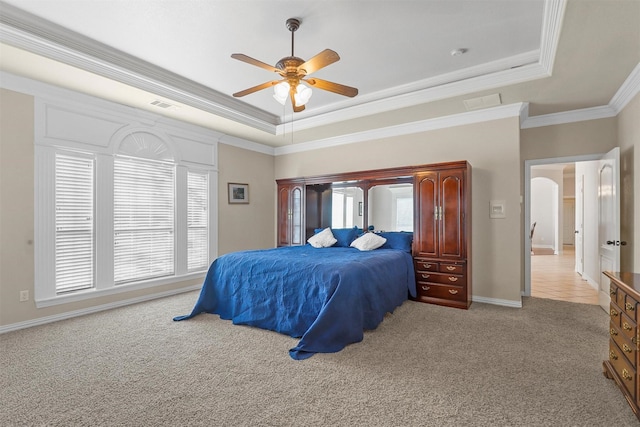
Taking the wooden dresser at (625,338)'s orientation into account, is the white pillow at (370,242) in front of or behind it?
in front

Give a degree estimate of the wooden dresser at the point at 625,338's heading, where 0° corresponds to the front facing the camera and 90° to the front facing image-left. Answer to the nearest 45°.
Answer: approximately 90°

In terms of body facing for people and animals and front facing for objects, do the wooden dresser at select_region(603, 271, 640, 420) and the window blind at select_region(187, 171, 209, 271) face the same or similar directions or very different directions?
very different directions

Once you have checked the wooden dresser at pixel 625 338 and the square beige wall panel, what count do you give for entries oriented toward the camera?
1

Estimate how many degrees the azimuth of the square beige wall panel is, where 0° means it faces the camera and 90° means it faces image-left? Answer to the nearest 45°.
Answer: approximately 0°

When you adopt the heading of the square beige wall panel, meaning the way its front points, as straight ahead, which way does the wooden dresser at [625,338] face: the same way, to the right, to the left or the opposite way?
to the right

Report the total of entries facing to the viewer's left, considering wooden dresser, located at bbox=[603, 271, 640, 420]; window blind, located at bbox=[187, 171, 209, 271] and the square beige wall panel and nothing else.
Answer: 1

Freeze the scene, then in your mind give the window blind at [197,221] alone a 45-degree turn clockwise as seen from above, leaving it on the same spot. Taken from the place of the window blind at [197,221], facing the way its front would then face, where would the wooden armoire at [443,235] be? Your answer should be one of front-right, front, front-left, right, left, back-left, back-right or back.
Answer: front-left

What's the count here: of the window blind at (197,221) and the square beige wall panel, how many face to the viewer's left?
0

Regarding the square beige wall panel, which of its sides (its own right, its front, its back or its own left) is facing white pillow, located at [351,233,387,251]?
right

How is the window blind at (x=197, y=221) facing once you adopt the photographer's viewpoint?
facing the viewer and to the right of the viewer

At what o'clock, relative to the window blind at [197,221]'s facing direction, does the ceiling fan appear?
The ceiling fan is roughly at 1 o'clock from the window blind.

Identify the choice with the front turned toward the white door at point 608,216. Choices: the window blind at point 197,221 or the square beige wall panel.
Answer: the window blind
